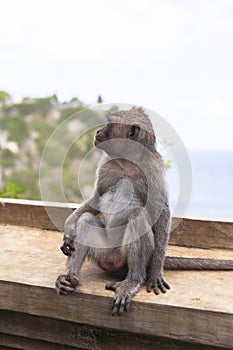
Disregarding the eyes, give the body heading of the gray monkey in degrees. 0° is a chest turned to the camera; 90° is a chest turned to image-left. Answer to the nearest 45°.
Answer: approximately 45°

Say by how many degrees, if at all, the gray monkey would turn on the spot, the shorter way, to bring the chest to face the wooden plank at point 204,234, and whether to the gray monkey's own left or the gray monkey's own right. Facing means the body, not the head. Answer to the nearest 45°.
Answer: approximately 180°
